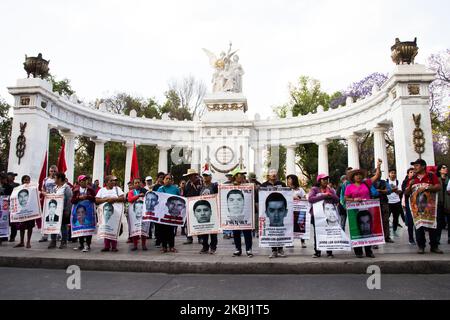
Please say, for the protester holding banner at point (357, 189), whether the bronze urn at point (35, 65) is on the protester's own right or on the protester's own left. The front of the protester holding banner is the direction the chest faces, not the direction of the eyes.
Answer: on the protester's own right

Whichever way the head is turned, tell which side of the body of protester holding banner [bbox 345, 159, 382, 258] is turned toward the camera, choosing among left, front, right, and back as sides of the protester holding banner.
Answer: front

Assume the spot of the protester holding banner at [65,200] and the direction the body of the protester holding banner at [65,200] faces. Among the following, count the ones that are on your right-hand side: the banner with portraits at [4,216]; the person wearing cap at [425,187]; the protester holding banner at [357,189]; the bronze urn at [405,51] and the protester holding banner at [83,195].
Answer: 1

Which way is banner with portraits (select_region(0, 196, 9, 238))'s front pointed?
toward the camera

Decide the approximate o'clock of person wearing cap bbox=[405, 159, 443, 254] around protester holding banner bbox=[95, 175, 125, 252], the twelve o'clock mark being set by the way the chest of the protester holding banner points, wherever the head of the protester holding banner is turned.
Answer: The person wearing cap is roughly at 10 o'clock from the protester holding banner.

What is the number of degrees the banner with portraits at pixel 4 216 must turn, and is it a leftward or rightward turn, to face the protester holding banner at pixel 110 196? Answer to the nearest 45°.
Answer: approximately 45° to its left

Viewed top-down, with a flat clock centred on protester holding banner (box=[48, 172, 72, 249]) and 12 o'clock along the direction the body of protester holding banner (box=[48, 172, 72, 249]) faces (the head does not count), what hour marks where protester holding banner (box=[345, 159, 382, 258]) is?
protester holding banner (box=[345, 159, 382, 258]) is roughly at 9 o'clock from protester holding banner (box=[48, 172, 72, 249]).

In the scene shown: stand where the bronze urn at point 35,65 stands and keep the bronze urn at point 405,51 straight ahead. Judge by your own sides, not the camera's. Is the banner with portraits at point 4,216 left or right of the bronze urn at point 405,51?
right

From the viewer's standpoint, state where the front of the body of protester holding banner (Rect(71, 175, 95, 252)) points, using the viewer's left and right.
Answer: facing the viewer

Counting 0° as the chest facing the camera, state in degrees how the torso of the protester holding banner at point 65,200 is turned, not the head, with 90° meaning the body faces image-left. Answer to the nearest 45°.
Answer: approximately 45°

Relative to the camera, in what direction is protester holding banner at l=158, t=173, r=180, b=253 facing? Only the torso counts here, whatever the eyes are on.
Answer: toward the camera

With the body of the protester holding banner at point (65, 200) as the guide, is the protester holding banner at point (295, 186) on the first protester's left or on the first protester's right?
on the first protester's left

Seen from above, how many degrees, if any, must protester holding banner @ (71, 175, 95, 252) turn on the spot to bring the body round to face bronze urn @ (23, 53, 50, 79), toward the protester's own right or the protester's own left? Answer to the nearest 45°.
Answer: approximately 180°
